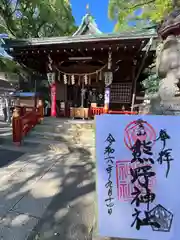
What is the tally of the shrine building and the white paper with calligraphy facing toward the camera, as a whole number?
2

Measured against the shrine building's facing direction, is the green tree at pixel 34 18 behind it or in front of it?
behind

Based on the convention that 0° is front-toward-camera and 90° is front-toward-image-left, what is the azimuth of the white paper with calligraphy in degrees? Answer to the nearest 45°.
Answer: approximately 0°

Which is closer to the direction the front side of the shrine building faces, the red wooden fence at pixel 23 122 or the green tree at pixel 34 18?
the red wooden fence

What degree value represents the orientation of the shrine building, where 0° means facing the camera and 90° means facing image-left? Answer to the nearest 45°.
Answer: approximately 0°
